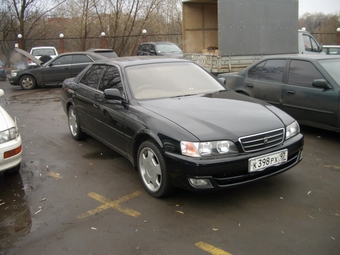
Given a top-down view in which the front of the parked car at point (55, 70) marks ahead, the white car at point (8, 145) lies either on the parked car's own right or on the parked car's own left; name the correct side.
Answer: on the parked car's own left

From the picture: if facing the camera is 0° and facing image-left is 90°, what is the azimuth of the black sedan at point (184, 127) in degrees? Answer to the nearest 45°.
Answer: approximately 315°

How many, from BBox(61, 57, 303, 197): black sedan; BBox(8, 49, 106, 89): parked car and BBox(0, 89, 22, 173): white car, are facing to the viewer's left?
1

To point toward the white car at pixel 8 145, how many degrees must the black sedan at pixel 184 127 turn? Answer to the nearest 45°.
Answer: approximately 135° to its right

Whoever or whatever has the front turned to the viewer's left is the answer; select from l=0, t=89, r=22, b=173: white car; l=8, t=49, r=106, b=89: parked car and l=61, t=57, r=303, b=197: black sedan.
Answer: the parked car

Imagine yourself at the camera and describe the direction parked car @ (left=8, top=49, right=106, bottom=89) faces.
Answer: facing to the left of the viewer

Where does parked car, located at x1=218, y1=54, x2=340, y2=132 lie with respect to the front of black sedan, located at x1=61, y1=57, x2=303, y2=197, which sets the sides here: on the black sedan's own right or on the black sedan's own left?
on the black sedan's own left

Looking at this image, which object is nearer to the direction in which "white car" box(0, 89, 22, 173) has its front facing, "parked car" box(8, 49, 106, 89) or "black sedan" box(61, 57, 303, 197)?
the black sedan

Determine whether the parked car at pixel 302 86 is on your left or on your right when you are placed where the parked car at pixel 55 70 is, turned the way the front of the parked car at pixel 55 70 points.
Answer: on your left

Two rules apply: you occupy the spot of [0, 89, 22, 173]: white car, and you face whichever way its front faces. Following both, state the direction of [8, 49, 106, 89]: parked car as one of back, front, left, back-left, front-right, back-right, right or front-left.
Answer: back-left
